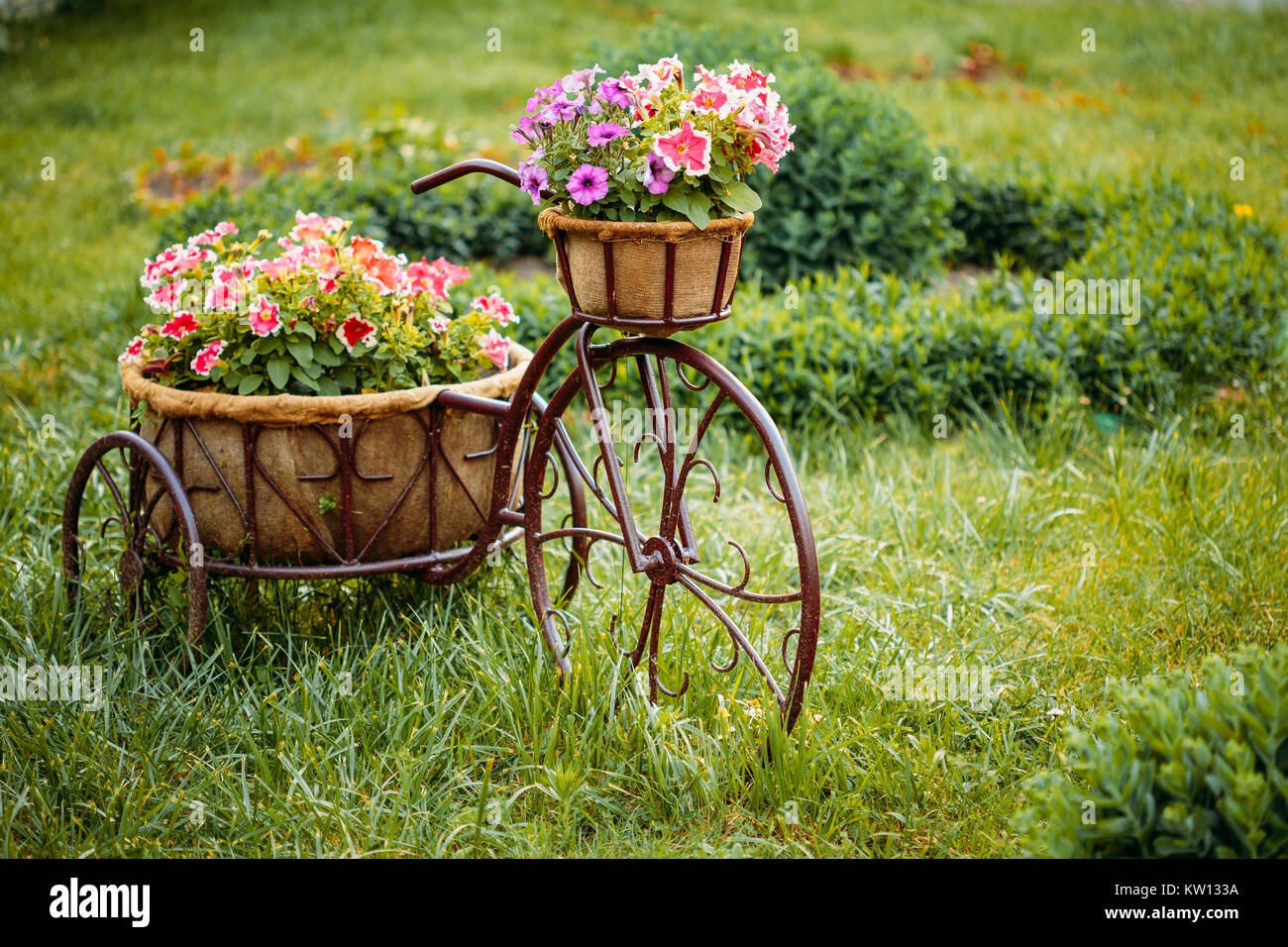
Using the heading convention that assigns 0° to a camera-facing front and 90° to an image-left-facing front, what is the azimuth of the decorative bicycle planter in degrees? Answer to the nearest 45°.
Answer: approximately 315°

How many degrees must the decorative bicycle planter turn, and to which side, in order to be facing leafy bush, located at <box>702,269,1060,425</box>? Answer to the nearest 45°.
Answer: approximately 90° to its left

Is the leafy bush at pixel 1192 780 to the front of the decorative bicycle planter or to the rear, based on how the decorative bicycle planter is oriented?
to the front
